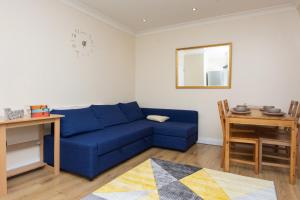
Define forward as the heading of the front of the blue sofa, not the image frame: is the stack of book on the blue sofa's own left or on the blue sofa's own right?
on the blue sofa's own right

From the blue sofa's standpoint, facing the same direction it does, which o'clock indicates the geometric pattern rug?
The geometric pattern rug is roughly at 12 o'clock from the blue sofa.

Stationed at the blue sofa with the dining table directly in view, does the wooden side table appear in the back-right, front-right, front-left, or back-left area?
back-right

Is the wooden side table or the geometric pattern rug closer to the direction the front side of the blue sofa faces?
the geometric pattern rug

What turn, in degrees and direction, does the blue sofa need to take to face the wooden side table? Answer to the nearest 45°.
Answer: approximately 90° to its right

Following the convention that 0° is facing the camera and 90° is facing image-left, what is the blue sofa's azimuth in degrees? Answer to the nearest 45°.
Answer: approximately 315°
